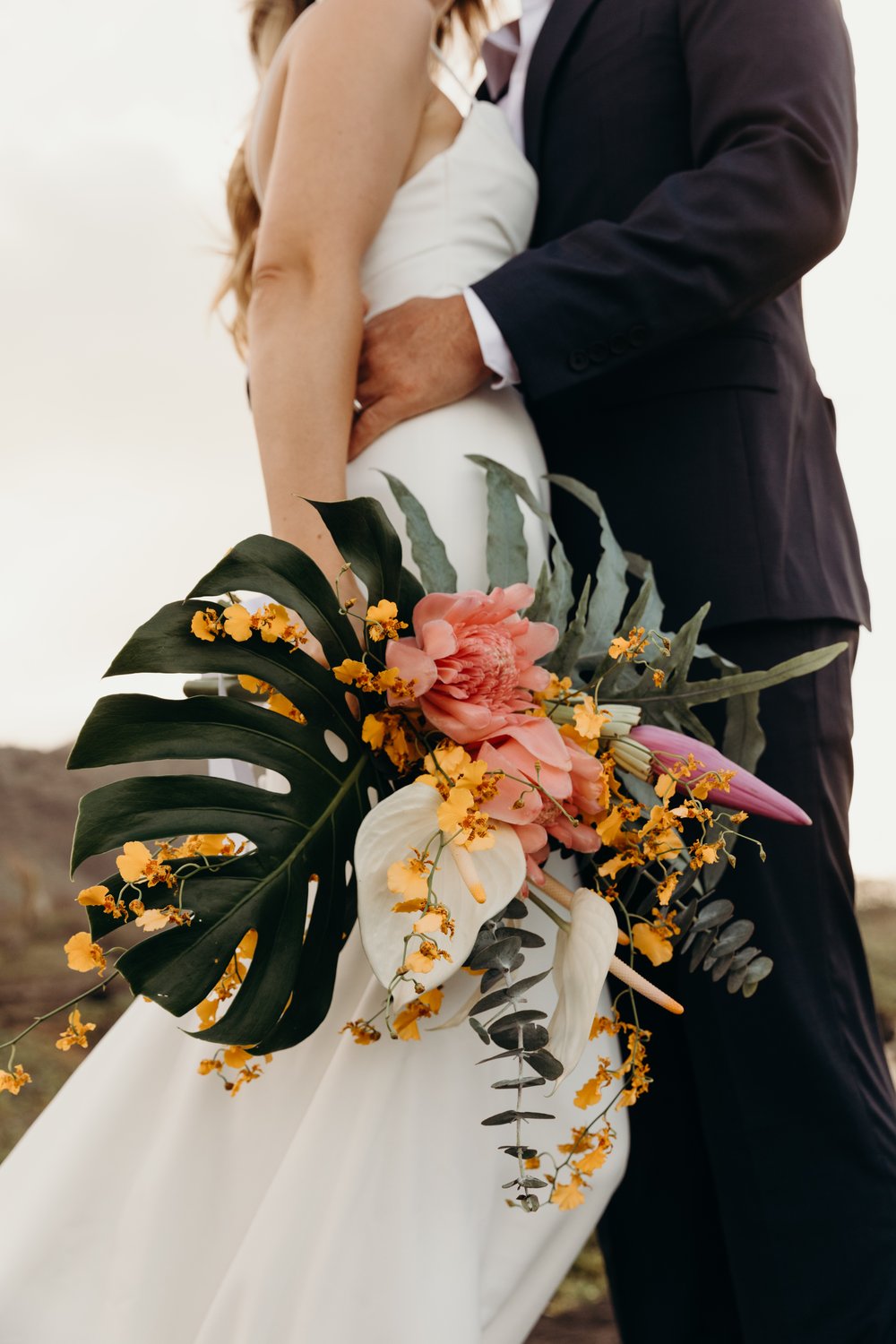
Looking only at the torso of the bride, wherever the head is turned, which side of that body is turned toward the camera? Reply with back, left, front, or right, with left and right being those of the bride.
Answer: right
